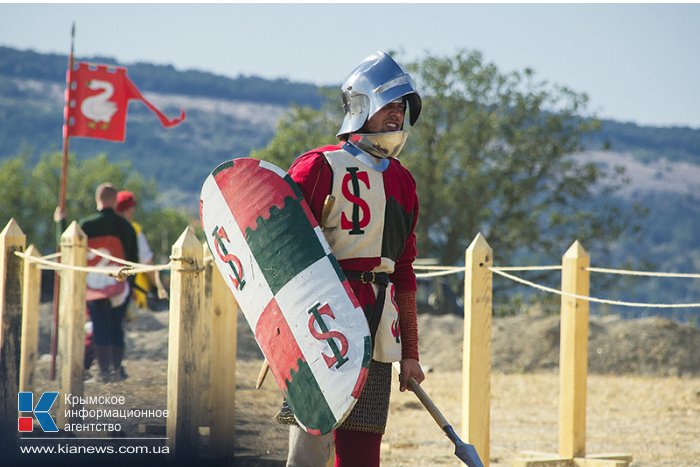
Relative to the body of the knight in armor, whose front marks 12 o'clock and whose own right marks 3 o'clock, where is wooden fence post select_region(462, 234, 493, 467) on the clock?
The wooden fence post is roughly at 8 o'clock from the knight in armor.

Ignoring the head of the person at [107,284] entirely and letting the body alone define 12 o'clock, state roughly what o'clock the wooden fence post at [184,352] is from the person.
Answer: The wooden fence post is roughly at 6 o'clock from the person.

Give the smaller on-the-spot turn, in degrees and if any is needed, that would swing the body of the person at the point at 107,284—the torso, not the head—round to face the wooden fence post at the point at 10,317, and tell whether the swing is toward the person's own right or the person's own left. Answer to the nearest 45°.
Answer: approximately 180°

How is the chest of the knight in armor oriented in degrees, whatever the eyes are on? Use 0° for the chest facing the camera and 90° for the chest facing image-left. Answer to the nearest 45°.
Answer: approximately 315°

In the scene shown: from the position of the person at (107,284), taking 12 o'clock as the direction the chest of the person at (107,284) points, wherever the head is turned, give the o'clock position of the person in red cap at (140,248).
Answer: the person in red cap at (140,248) is roughly at 1 o'clock from the person at (107,284).

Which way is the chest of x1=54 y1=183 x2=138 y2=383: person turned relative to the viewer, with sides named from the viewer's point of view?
facing away from the viewer

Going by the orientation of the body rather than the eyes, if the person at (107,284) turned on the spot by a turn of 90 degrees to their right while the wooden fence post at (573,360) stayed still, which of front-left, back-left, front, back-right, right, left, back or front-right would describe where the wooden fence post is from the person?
front-right

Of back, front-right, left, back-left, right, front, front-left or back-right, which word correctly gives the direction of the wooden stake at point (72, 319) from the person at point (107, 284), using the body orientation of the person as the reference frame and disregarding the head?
back

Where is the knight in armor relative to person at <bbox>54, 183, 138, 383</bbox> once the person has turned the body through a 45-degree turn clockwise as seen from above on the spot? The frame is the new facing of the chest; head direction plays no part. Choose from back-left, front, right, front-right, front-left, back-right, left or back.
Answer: back-right
